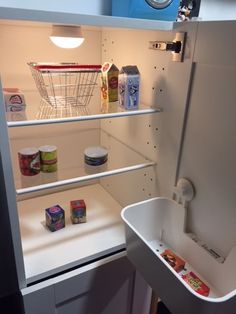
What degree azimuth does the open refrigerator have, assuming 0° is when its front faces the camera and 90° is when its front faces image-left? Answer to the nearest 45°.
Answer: approximately 315°
